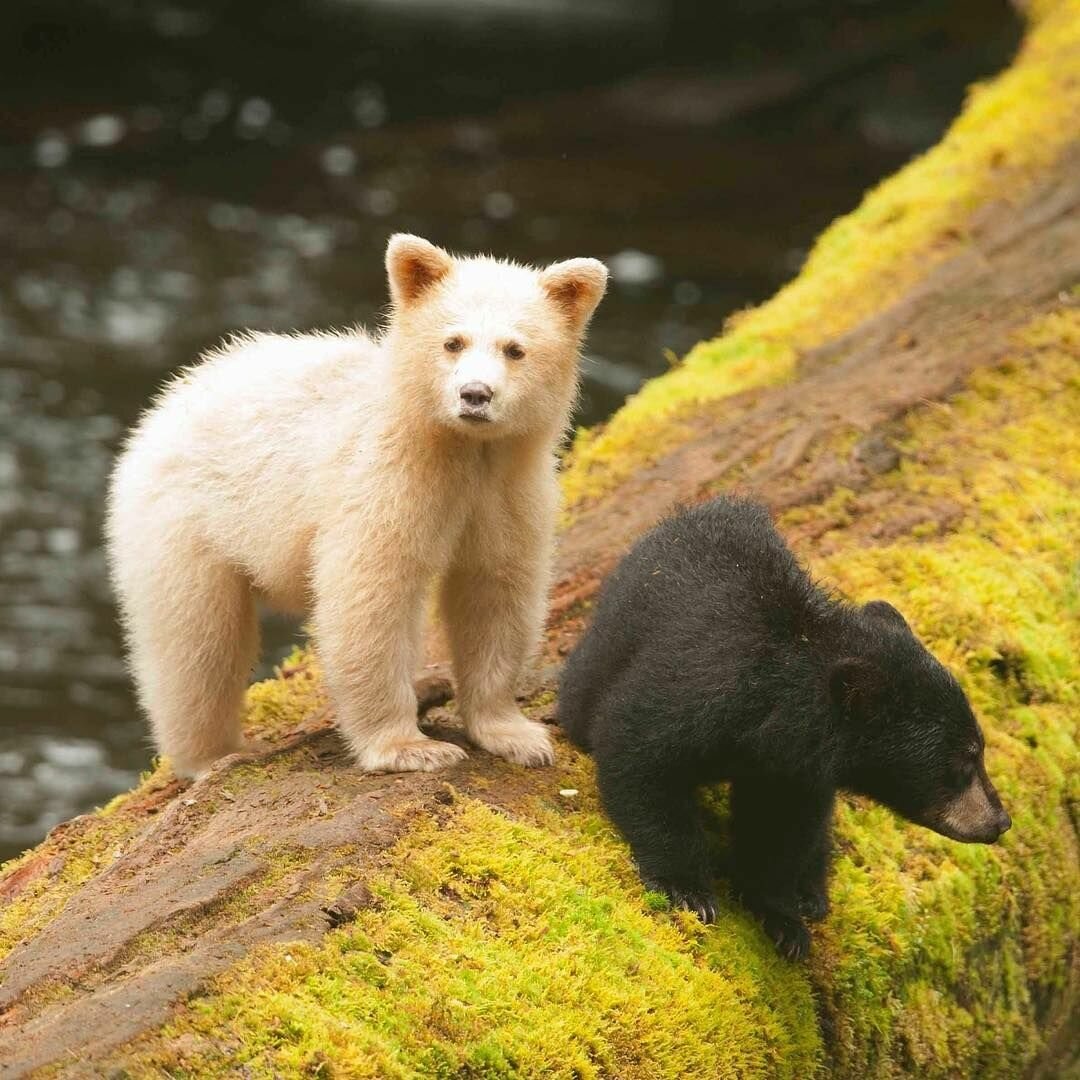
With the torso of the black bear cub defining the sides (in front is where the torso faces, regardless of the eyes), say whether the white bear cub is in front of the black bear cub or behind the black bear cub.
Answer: behind

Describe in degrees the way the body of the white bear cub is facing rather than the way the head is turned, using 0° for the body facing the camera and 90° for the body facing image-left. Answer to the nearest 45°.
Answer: approximately 315°

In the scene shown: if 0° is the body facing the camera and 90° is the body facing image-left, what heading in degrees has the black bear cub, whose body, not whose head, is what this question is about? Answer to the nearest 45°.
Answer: approximately 270°

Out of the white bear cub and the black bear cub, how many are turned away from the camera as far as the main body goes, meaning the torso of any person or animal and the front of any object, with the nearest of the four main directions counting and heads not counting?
0

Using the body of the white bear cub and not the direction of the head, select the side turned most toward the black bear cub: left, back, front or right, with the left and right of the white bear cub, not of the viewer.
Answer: front
